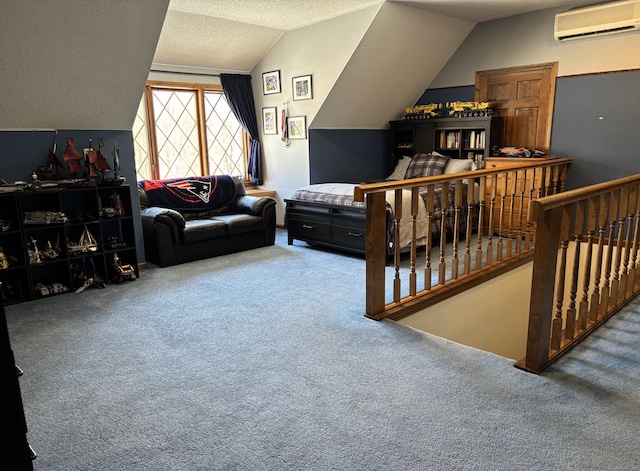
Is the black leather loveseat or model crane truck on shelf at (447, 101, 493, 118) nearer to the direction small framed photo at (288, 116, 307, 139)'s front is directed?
the black leather loveseat

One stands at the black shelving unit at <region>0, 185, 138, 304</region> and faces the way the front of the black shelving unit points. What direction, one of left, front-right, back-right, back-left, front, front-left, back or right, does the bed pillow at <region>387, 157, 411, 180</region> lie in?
front-left

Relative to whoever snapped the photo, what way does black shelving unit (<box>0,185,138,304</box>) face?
facing the viewer and to the right of the viewer

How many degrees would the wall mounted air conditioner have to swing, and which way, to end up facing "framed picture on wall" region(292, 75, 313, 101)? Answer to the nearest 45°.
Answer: approximately 45° to its right

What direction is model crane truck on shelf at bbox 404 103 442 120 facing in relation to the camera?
to the viewer's left

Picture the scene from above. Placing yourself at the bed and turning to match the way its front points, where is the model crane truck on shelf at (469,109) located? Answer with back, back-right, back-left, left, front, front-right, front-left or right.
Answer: back

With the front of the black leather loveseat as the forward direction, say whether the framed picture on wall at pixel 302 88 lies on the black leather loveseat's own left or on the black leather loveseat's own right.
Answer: on the black leather loveseat's own left

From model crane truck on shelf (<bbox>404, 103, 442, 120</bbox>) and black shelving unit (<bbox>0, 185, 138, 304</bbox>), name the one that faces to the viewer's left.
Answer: the model crane truck on shelf

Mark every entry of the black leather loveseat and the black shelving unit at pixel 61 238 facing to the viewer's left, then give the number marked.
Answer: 0

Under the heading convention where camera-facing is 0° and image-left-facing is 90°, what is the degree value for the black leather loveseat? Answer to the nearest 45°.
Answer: approximately 315°

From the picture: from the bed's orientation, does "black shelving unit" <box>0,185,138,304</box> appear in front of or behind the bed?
in front
